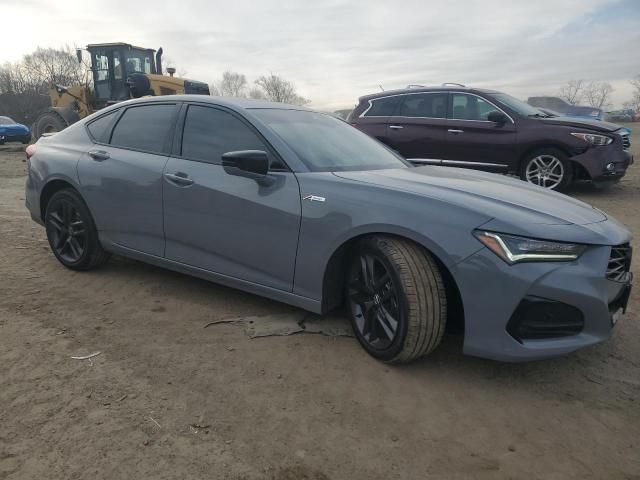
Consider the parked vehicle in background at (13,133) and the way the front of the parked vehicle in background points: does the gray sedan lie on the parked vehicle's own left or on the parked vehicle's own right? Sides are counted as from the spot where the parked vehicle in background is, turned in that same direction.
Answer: on the parked vehicle's own right

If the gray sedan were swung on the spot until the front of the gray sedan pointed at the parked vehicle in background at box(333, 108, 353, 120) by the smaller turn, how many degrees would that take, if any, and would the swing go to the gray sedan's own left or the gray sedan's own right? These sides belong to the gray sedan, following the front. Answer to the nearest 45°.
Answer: approximately 135° to the gray sedan's own left

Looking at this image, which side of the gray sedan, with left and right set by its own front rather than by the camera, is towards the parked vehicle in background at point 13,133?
back

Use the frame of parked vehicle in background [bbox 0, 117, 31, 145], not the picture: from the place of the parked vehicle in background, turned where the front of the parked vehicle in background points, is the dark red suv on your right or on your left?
on your right

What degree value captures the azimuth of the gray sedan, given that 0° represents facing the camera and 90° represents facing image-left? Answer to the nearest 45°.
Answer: approximately 315°

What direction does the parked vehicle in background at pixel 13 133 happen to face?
to the viewer's right
